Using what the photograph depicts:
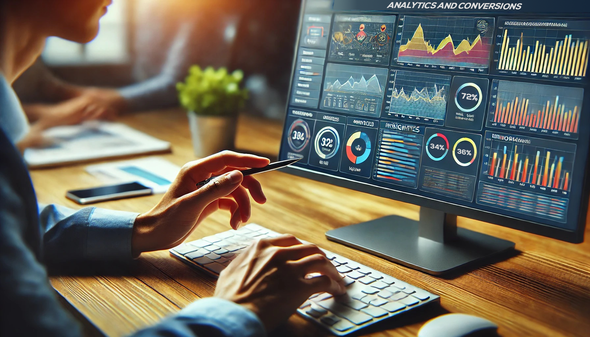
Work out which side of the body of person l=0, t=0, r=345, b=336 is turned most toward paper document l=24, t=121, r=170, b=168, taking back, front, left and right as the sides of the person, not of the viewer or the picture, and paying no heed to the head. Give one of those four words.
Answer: left

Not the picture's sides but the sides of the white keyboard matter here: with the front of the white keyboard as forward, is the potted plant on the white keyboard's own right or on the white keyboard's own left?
on the white keyboard's own right

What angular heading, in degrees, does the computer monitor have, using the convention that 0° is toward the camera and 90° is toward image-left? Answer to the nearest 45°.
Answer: approximately 45°

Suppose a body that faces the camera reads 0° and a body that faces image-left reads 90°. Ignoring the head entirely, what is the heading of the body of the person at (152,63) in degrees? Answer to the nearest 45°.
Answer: approximately 45°

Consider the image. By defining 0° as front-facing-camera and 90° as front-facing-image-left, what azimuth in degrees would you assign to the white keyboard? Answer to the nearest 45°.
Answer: approximately 45°

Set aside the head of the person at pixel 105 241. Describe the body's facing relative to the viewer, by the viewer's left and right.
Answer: facing to the right of the viewer
